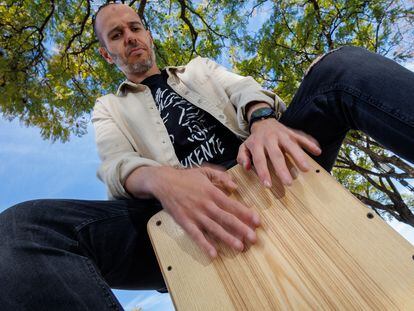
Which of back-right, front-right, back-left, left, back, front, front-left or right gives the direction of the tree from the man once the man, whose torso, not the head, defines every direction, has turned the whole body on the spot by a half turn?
front

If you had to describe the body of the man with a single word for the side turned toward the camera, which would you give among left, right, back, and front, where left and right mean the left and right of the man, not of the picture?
front
